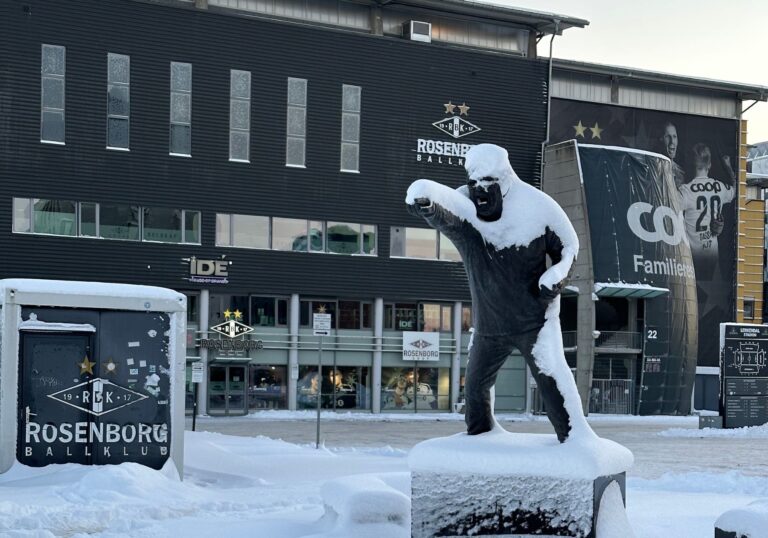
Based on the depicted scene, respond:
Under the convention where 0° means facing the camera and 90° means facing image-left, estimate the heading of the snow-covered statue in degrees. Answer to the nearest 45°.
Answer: approximately 45°

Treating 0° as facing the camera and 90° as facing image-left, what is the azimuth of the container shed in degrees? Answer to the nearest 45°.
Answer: approximately 0°

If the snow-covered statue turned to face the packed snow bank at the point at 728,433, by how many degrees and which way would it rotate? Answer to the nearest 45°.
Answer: approximately 135° to its right

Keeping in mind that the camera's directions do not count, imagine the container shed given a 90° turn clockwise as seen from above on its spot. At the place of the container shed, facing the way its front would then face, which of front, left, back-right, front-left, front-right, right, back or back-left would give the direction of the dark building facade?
right

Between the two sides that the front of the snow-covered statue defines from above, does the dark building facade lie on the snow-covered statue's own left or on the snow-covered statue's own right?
on the snow-covered statue's own right

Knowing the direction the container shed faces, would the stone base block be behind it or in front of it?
in front

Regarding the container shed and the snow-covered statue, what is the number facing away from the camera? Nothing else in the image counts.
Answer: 0

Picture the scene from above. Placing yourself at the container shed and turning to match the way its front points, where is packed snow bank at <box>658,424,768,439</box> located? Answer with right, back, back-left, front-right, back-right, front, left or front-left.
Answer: back-left

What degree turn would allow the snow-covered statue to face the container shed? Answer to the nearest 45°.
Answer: approximately 90° to its right
